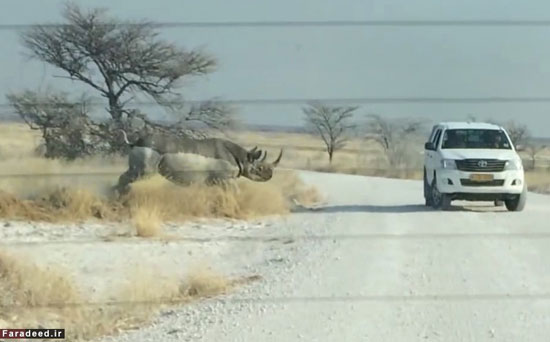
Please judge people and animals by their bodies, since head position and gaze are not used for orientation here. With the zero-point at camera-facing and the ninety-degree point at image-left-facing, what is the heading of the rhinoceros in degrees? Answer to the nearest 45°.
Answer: approximately 270°

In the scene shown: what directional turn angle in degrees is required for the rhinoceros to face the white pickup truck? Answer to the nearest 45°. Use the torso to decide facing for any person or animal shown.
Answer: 0° — it already faces it

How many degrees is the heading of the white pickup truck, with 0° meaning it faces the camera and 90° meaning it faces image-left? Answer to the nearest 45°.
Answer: approximately 0°

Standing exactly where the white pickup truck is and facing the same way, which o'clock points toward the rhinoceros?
The rhinoceros is roughly at 2 o'clock from the white pickup truck.

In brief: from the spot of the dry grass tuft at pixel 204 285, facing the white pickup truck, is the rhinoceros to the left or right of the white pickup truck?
left
